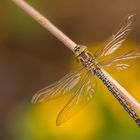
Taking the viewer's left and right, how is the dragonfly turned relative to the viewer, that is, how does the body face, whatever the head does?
facing away from the viewer and to the left of the viewer
